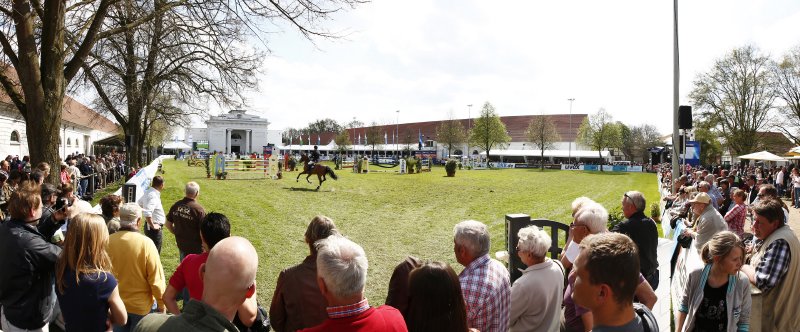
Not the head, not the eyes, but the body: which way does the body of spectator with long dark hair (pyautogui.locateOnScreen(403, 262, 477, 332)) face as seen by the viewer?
away from the camera

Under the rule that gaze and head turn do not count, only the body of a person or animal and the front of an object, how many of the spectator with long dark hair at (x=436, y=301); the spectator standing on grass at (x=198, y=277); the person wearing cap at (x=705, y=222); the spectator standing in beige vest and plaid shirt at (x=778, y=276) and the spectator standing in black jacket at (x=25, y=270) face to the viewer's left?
2

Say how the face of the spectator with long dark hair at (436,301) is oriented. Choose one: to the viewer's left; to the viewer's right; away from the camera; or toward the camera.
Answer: away from the camera

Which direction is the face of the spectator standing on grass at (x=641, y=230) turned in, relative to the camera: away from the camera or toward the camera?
away from the camera

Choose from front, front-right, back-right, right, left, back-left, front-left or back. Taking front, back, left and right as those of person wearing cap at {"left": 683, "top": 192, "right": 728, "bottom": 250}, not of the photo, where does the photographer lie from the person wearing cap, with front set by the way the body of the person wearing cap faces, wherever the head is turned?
front-left

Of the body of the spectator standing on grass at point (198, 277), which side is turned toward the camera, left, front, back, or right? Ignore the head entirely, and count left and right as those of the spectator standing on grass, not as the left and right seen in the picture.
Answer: back

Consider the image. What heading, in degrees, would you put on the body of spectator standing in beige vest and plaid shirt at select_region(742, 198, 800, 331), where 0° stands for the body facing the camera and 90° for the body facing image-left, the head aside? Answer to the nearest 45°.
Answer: approximately 90°

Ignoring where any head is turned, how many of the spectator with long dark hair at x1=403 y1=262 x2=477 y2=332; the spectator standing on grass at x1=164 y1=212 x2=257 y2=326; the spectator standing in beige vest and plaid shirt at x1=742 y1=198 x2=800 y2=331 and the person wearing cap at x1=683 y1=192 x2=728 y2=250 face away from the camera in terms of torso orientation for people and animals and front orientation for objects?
2

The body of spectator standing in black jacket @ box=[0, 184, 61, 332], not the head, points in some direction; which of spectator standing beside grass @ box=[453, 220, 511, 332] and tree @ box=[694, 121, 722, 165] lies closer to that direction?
the tree

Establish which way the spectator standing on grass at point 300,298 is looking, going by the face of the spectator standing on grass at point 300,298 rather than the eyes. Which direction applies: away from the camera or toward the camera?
away from the camera
